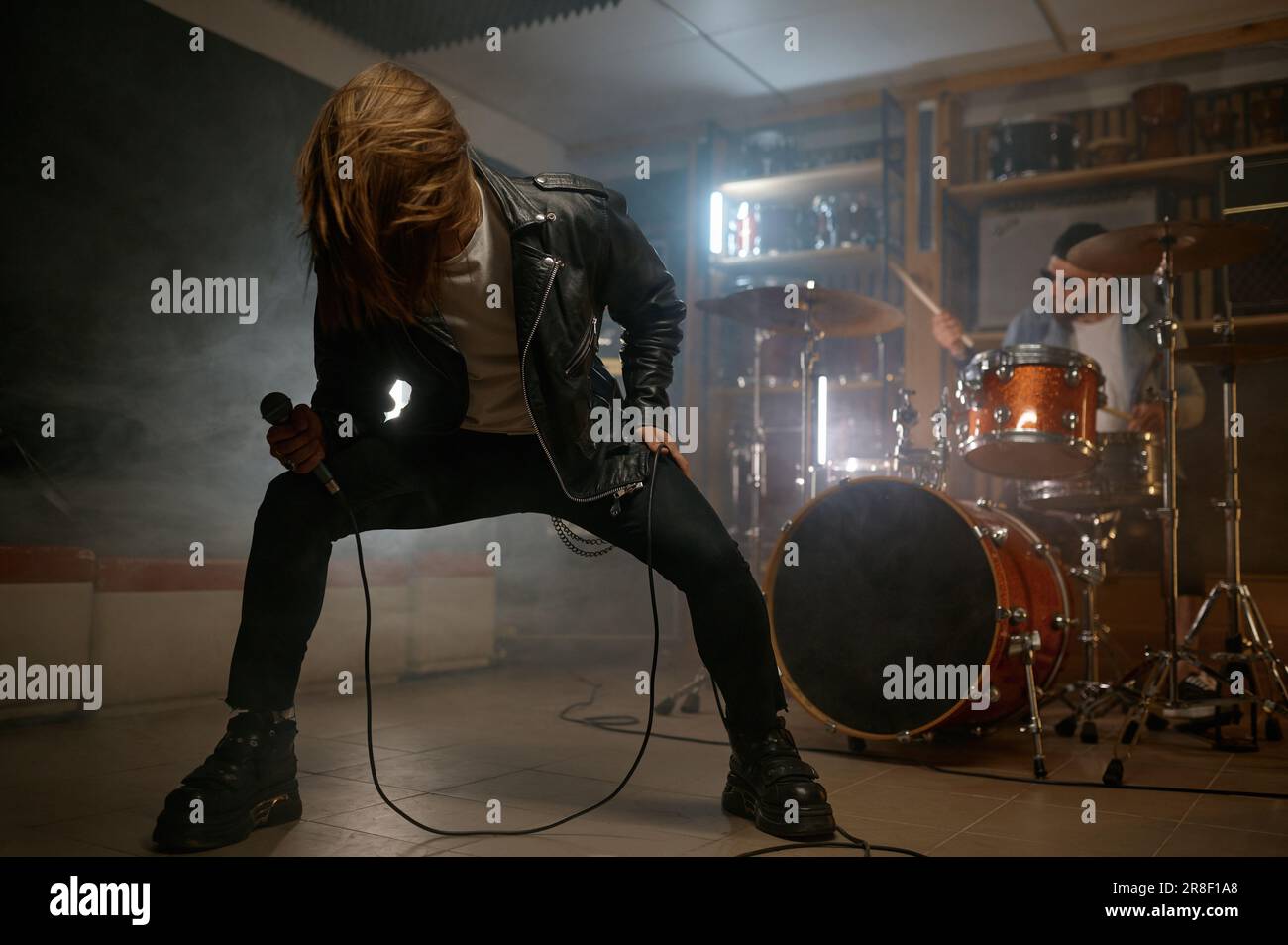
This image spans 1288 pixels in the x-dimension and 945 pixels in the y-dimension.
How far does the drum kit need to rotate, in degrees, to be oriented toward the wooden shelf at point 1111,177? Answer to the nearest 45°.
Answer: approximately 135° to its right

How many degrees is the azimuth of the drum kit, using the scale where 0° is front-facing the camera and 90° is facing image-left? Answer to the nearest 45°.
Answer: approximately 45°

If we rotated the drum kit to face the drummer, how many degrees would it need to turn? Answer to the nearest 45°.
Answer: approximately 135° to its right
